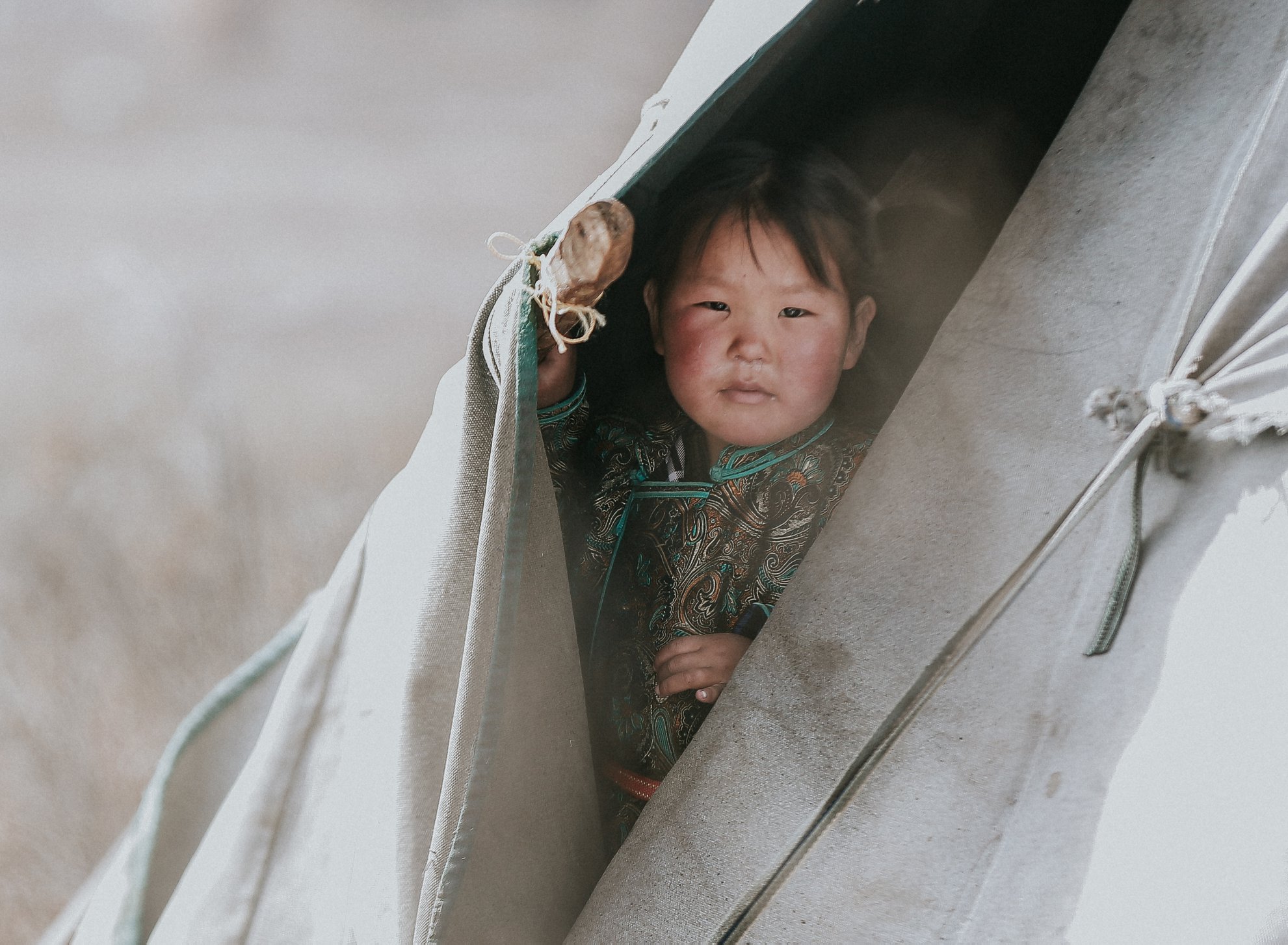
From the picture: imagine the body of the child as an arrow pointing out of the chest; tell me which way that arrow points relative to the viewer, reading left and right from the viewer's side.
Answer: facing the viewer

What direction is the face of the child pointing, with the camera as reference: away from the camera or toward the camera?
toward the camera
